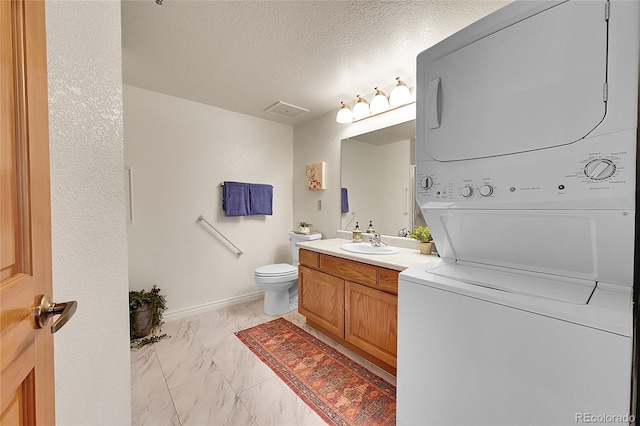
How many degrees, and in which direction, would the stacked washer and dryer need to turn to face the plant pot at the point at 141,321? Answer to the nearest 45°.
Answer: approximately 45° to its right

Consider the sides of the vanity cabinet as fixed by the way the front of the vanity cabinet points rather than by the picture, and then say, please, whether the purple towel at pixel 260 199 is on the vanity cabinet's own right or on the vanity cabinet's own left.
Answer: on the vanity cabinet's own right

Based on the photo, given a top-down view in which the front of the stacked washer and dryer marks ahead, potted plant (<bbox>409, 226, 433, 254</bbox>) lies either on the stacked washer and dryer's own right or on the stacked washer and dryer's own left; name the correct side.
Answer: on the stacked washer and dryer's own right

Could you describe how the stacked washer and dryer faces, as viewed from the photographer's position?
facing the viewer and to the left of the viewer

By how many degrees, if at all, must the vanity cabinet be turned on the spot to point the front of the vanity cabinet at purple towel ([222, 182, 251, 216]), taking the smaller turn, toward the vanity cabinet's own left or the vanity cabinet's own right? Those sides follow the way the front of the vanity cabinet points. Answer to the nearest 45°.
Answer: approximately 90° to the vanity cabinet's own right

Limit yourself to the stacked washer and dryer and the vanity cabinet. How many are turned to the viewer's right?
0

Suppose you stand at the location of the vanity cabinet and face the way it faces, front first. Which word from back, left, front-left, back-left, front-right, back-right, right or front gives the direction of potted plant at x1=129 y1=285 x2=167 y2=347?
front-right

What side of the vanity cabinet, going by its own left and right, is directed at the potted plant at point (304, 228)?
right

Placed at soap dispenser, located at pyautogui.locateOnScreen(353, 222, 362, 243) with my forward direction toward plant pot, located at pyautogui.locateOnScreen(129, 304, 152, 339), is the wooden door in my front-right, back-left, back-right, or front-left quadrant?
front-left

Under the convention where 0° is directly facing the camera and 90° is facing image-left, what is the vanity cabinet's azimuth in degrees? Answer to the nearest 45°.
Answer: approximately 45°

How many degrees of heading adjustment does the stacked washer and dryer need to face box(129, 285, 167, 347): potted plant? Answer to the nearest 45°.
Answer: approximately 45° to its right

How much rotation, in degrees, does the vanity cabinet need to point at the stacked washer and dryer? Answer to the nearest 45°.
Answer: approximately 90° to its left
